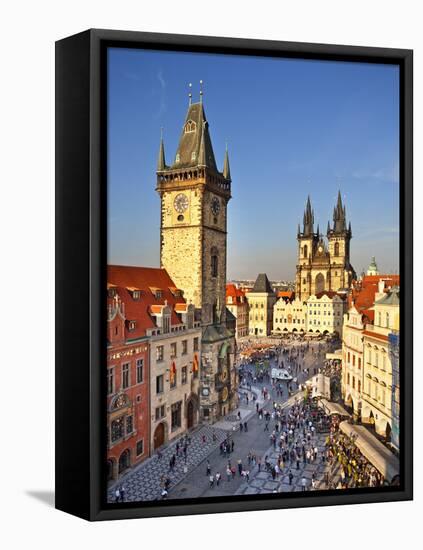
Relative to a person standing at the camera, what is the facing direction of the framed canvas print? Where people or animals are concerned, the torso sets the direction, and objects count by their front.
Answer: facing the viewer and to the right of the viewer
